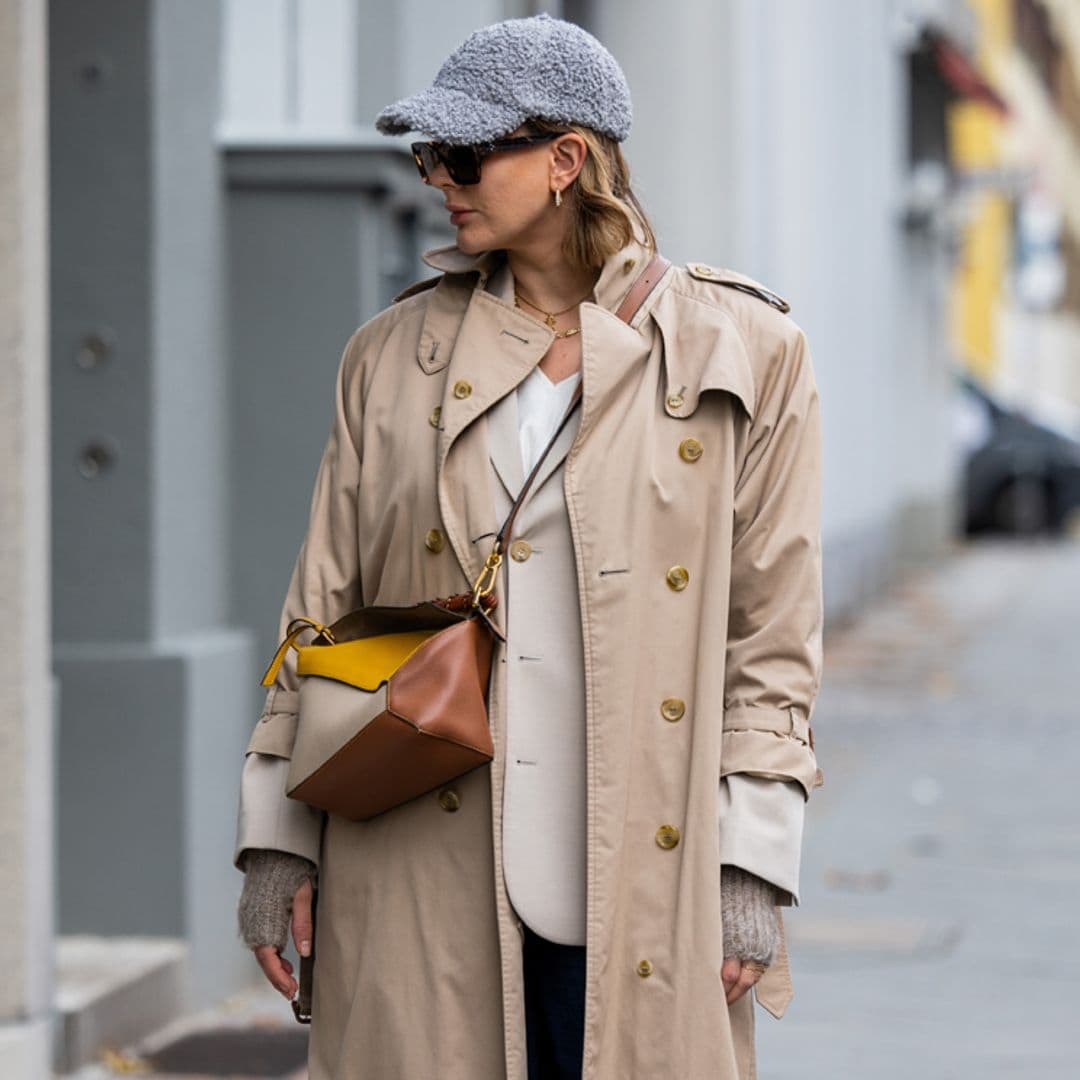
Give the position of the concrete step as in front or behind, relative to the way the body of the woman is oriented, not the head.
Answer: behind

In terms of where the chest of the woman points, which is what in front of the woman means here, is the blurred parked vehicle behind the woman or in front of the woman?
behind

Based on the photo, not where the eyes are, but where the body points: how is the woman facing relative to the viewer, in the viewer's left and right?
facing the viewer

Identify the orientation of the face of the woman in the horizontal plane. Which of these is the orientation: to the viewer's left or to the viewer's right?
to the viewer's left
